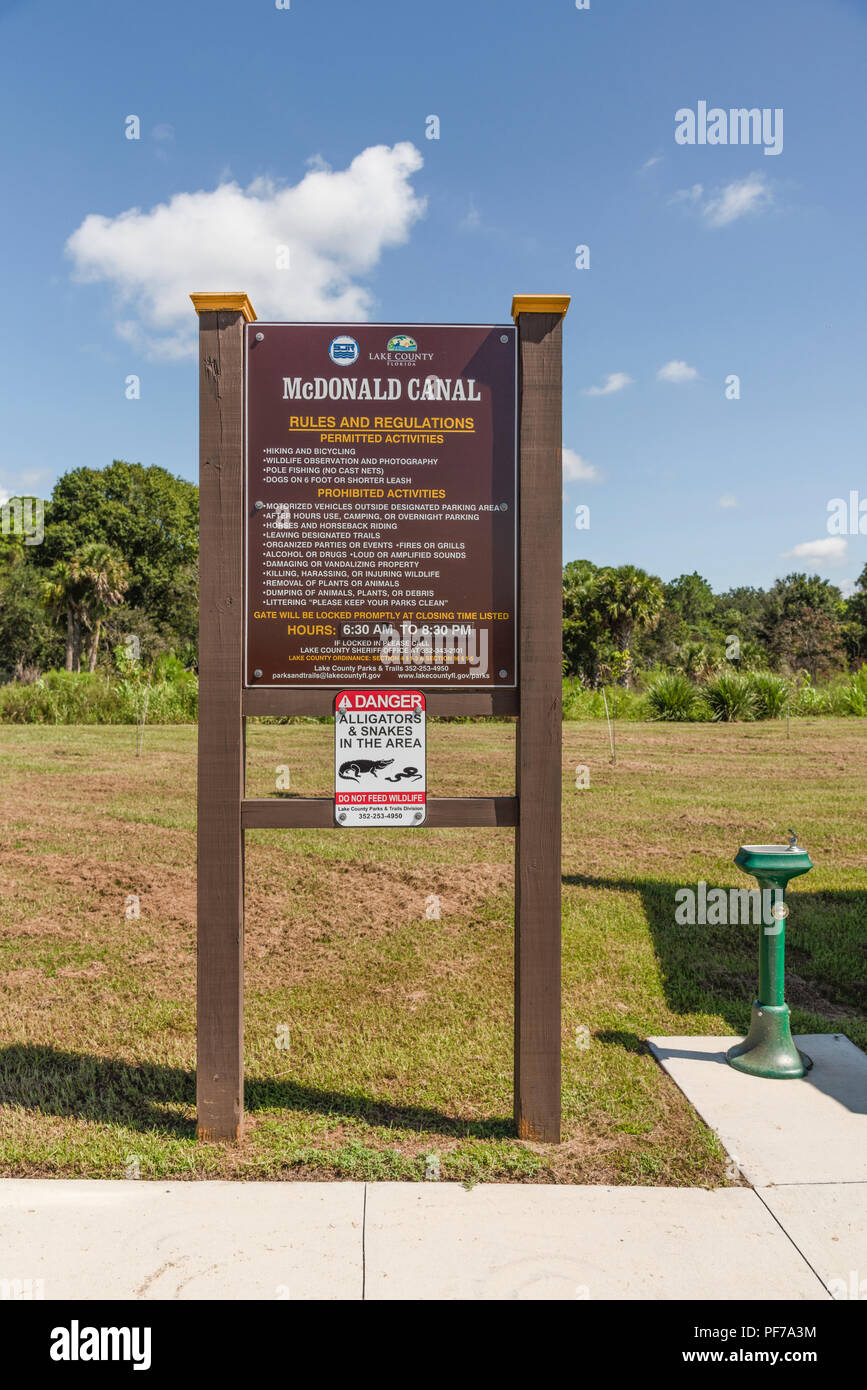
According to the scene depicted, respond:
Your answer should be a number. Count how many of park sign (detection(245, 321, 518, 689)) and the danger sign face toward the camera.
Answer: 2

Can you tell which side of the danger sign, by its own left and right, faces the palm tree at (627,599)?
back

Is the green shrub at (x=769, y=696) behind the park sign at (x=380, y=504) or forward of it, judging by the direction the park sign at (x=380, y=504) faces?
behind

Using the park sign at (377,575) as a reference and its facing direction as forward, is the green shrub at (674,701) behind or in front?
behind

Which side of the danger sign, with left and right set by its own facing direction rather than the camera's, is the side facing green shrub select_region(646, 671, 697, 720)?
back

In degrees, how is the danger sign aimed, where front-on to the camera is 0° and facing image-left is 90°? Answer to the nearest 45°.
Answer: approximately 0°

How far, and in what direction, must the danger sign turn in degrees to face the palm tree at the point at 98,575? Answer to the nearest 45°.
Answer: approximately 180°
